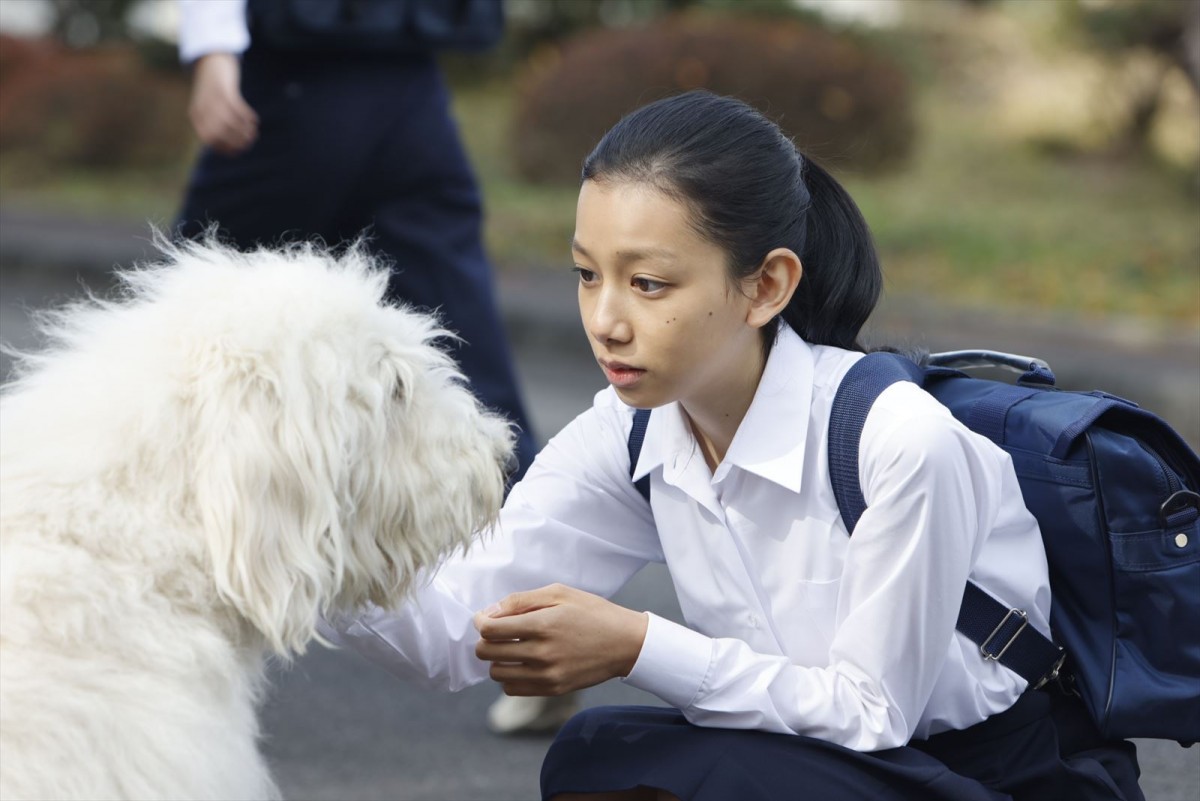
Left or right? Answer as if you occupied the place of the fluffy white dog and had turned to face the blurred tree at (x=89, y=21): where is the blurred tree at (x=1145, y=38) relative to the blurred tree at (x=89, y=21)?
right

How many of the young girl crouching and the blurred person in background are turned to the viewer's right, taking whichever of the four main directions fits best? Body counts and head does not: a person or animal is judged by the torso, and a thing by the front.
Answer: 0

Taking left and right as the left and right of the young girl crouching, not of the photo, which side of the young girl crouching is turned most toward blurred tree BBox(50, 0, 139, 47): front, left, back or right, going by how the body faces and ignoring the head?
right

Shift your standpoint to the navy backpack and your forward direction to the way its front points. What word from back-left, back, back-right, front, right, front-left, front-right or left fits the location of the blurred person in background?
left

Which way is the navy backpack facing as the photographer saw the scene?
facing away from the viewer and to the right of the viewer

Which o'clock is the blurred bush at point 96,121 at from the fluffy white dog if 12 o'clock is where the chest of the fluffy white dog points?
The blurred bush is roughly at 9 o'clock from the fluffy white dog.

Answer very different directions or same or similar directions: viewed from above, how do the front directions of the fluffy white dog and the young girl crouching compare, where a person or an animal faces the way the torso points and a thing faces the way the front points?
very different directions

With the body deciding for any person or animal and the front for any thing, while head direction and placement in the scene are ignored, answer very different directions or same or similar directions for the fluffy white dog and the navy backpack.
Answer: same or similar directions

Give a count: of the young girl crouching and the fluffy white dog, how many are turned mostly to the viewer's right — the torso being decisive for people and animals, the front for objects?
1

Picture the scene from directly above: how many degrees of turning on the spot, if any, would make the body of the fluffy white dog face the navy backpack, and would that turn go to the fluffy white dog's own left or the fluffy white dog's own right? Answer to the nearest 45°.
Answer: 0° — it already faces it

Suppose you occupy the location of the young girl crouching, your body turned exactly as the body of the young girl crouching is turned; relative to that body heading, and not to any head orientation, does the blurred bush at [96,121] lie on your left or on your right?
on your right

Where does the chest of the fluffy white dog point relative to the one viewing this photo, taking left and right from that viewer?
facing to the right of the viewer

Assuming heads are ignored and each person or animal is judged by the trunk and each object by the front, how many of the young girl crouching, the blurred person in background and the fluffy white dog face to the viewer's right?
1
